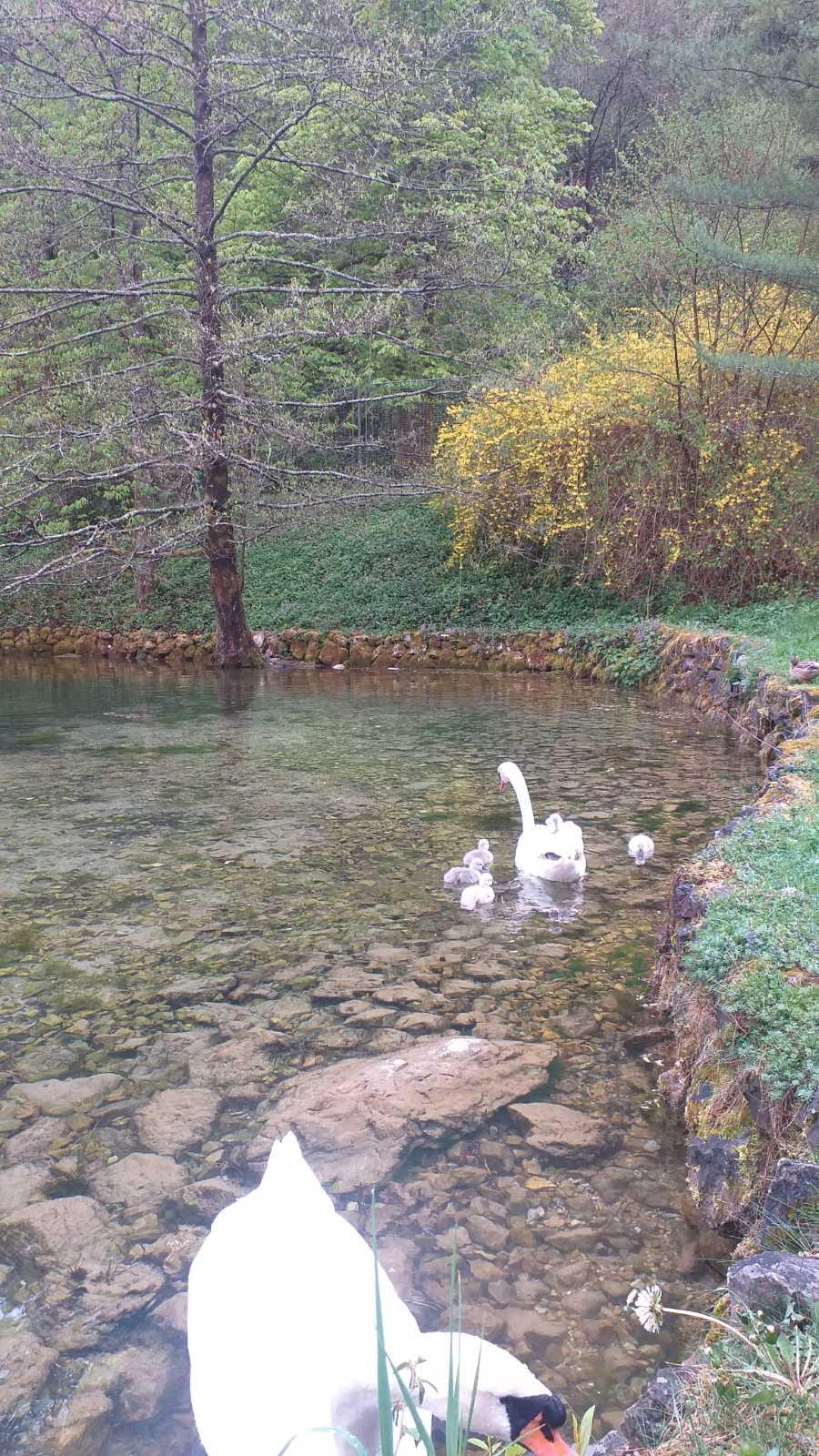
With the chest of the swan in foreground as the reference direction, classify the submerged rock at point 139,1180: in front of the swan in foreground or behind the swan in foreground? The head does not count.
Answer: behind

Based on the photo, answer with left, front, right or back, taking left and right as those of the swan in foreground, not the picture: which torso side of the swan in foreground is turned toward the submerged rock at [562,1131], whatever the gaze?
left

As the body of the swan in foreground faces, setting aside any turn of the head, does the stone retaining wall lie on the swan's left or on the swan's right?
on the swan's left

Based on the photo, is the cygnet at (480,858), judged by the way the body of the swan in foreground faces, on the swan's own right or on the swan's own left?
on the swan's own left

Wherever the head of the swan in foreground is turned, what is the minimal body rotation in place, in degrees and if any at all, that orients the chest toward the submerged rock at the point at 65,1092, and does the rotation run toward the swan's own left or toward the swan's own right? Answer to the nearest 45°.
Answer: approximately 180°

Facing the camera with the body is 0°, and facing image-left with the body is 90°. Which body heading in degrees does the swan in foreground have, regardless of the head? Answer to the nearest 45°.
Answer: approximately 315°

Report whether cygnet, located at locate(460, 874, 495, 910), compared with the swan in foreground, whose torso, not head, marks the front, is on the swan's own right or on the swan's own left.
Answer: on the swan's own left

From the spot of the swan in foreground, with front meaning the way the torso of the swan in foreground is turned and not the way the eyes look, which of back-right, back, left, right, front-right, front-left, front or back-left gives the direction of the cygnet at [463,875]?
back-left
